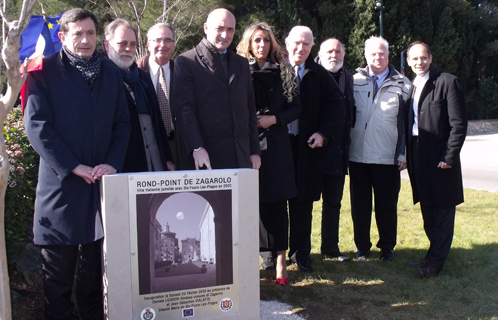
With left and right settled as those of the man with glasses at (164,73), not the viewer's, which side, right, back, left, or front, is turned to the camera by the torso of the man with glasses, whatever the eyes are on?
front

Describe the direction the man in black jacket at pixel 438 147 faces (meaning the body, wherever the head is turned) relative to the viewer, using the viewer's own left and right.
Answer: facing the viewer and to the left of the viewer

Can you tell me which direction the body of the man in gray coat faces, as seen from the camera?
toward the camera

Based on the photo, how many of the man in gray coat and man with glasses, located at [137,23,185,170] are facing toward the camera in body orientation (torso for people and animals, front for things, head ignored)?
2

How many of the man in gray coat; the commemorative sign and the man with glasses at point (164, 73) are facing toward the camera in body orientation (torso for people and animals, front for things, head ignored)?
3

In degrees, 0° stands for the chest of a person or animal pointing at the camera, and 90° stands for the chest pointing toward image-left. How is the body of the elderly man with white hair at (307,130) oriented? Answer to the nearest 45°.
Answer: approximately 45°

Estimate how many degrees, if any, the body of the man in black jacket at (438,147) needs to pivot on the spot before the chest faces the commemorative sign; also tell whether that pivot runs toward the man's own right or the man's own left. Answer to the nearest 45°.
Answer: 0° — they already face it

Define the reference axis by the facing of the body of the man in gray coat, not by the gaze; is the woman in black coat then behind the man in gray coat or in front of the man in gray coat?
in front
